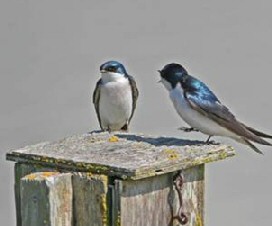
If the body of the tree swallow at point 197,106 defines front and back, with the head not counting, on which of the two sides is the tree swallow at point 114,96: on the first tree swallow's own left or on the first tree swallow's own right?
on the first tree swallow's own right

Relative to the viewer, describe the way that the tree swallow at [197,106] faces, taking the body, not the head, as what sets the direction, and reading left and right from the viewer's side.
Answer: facing to the left of the viewer
